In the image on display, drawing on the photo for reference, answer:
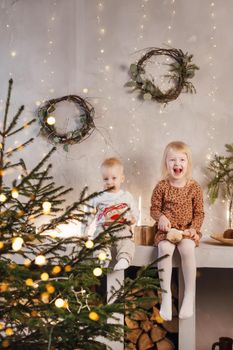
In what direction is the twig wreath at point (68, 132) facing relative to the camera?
toward the camera

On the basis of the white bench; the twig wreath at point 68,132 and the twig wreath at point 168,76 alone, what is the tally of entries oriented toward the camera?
3

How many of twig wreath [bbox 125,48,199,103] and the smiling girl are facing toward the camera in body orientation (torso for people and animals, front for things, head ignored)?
2

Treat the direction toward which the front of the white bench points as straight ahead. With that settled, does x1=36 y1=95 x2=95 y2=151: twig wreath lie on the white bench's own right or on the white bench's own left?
on the white bench's own right

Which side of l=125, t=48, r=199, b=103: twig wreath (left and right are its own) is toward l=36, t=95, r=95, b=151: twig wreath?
right

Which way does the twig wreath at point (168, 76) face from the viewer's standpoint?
toward the camera

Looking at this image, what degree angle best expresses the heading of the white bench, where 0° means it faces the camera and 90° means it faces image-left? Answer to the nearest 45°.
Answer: approximately 0°

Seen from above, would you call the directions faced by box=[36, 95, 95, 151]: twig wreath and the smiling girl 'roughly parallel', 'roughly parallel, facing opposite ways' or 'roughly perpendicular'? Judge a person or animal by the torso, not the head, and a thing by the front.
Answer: roughly parallel
